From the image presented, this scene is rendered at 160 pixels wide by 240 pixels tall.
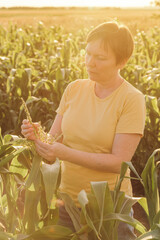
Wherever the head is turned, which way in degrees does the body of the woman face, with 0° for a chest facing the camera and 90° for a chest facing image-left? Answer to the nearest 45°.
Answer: approximately 45°
